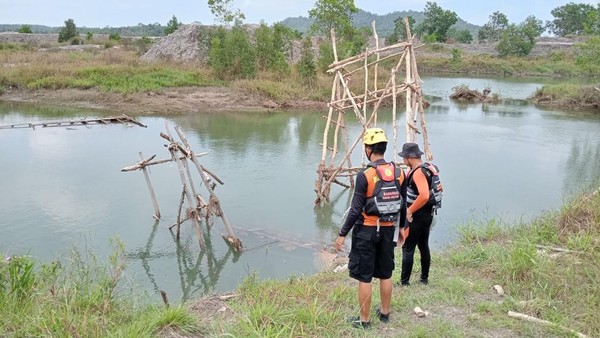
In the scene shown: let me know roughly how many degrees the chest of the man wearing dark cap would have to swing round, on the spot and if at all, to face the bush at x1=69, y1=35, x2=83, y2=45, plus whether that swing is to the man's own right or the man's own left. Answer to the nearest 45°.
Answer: approximately 45° to the man's own right

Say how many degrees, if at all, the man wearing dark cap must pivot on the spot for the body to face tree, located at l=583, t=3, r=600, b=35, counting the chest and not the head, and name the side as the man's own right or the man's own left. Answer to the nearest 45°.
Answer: approximately 90° to the man's own right

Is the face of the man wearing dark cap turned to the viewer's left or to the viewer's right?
to the viewer's left

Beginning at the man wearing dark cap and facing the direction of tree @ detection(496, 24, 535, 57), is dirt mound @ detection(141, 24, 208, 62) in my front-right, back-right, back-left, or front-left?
front-left

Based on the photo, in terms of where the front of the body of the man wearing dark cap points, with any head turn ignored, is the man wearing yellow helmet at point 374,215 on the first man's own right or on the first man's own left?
on the first man's own left

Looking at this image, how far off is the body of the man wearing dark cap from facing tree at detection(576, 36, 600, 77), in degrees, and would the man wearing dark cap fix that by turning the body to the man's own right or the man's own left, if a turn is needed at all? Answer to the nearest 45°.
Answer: approximately 90° to the man's own right

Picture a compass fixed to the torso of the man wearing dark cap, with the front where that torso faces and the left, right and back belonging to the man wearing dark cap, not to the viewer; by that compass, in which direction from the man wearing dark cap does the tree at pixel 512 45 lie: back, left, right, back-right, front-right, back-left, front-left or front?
right

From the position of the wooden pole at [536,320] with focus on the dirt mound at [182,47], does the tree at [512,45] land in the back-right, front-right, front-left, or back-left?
front-right
